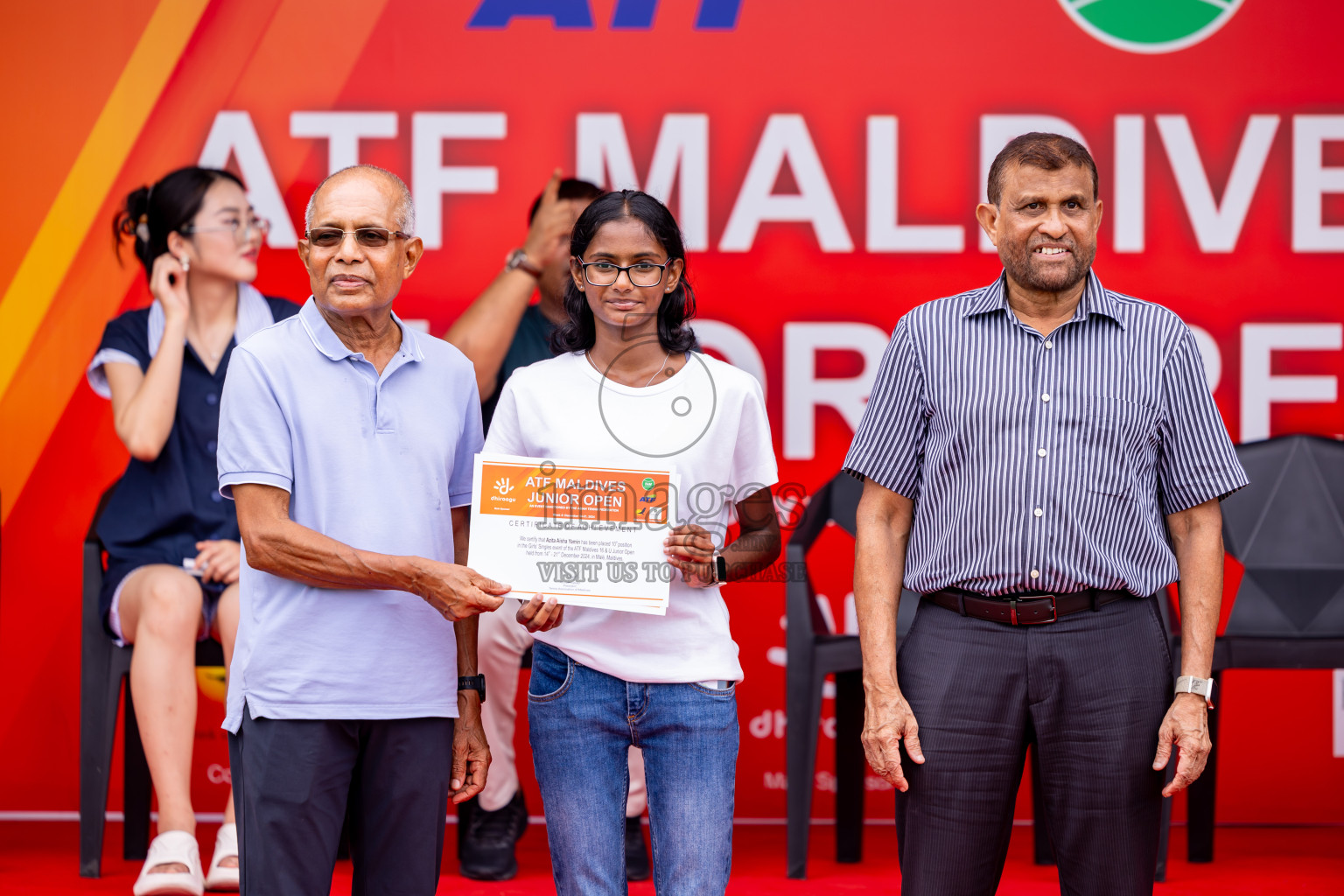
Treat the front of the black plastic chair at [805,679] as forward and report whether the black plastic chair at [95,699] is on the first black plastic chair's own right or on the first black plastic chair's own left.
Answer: on the first black plastic chair's own right

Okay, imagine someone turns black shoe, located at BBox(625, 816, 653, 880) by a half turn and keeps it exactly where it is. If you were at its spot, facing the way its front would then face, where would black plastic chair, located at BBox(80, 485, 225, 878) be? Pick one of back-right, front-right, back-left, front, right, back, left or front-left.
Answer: left

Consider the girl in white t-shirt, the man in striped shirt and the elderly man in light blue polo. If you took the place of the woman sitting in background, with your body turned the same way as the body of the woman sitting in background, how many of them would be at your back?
0

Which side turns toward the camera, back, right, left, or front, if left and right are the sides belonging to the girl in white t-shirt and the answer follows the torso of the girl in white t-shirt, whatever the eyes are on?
front

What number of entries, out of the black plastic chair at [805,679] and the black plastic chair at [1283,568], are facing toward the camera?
2

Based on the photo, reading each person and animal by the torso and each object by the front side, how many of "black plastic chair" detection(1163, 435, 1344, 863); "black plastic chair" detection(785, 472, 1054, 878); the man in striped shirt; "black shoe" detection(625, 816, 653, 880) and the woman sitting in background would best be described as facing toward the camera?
5

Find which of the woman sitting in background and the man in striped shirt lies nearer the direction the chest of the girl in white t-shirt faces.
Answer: the man in striped shirt

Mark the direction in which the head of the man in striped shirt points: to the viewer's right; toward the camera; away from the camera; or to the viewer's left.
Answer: toward the camera

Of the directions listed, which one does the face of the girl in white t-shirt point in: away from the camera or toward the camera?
toward the camera

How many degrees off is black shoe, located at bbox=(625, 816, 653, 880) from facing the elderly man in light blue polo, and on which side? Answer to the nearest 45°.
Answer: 0° — it already faces them

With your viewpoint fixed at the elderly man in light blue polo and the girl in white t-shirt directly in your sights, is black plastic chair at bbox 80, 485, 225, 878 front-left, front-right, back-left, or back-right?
back-left

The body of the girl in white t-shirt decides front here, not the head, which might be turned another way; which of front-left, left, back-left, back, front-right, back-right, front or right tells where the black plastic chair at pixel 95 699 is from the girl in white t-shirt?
back-right

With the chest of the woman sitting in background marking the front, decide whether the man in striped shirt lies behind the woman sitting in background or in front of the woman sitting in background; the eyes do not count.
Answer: in front

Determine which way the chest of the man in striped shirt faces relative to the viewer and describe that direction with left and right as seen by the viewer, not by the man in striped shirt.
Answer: facing the viewer

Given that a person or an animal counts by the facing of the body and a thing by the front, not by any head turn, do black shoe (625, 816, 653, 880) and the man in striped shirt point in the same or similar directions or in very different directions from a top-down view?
same or similar directions

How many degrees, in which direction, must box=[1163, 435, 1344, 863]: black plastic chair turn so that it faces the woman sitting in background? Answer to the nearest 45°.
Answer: approximately 45° to its right

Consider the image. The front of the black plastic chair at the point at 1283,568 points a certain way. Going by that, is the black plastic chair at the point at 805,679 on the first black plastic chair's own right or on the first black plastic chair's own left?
on the first black plastic chair's own right
